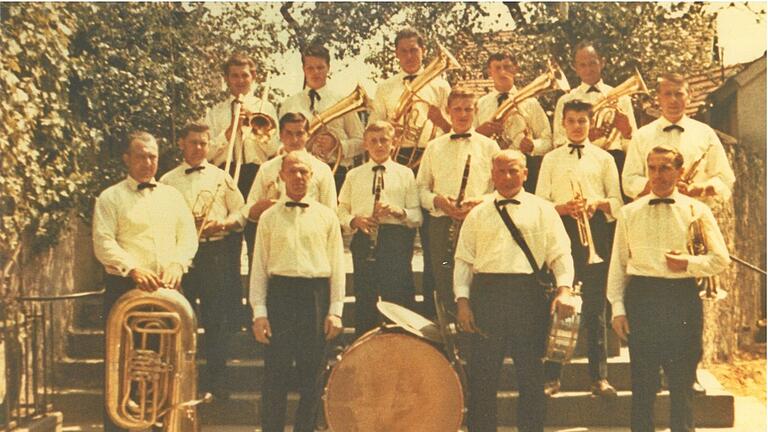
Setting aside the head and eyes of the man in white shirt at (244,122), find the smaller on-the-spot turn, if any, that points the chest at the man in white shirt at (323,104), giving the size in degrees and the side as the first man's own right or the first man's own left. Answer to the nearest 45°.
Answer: approximately 90° to the first man's own left

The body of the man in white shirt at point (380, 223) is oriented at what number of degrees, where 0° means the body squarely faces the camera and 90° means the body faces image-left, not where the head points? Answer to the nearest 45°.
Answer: approximately 0°

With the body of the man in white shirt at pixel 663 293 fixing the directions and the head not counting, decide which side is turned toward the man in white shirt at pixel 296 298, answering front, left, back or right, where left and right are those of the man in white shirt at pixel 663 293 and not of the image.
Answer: right

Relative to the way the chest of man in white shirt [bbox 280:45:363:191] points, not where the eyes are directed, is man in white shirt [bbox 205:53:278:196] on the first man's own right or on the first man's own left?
on the first man's own right
